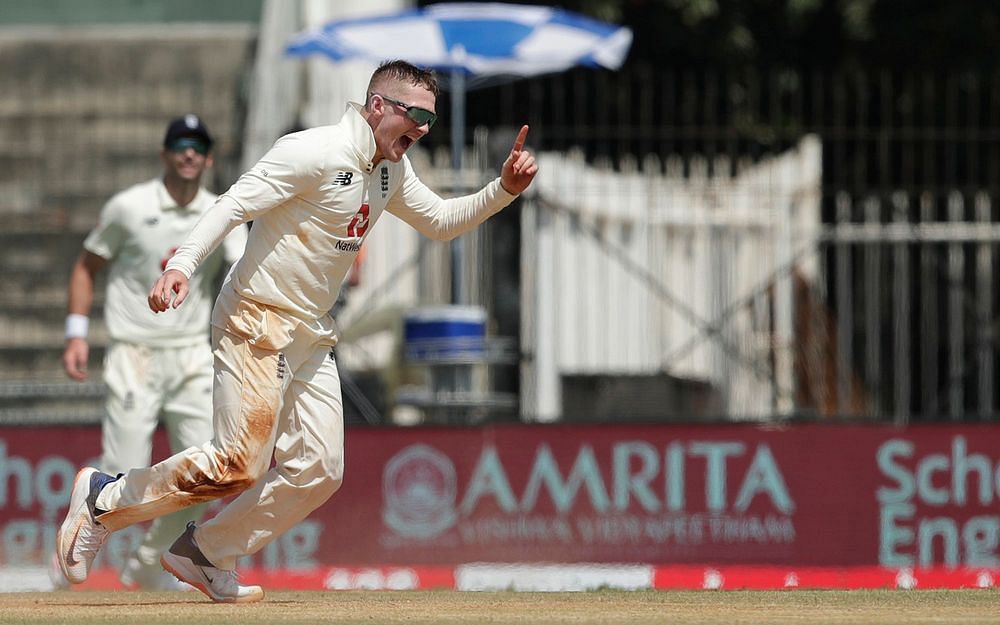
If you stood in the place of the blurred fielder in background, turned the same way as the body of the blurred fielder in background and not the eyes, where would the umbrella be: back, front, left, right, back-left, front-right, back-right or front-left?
back-left

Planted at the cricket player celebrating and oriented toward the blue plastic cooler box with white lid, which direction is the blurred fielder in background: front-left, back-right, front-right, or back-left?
front-left

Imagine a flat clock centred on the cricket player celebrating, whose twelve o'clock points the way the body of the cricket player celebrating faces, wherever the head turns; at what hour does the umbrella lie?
The umbrella is roughly at 8 o'clock from the cricket player celebrating.

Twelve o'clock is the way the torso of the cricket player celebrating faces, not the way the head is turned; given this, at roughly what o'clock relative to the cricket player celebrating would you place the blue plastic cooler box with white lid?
The blue plastic cooler box with white lid is roughly at 8 o'clock from the cricket player celebrating.

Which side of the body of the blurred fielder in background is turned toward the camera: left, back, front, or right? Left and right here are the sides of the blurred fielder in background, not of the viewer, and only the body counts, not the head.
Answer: front

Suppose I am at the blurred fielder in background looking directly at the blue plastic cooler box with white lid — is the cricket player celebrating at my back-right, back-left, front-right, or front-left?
back-right

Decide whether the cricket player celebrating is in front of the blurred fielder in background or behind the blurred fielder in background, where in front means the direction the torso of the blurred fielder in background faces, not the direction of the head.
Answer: in front

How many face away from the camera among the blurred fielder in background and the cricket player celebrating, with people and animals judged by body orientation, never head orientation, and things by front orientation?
0

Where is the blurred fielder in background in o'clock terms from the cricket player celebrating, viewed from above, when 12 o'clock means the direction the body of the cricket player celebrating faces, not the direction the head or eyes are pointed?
The blurred fielder in background is roughly at 7 o'clock from the cricket player celebrating.

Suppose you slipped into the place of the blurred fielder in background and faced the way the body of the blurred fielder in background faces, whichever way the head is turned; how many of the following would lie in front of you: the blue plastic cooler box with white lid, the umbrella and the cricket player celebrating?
1

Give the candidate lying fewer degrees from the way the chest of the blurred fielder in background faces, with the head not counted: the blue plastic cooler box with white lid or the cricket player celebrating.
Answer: the cricket player celebrating

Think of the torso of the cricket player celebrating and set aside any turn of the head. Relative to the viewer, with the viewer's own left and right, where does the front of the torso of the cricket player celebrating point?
facing the viewer and to the right of the viewer
